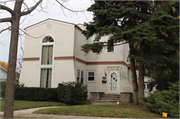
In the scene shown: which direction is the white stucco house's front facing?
toward the camera

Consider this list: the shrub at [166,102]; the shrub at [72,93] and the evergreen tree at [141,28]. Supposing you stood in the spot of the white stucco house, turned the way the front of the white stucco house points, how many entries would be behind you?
0

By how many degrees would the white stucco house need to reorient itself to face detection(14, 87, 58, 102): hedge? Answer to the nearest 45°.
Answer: approximately 45° to its right

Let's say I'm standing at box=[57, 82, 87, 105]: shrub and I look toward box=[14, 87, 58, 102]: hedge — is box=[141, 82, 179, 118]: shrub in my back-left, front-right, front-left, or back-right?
back-left

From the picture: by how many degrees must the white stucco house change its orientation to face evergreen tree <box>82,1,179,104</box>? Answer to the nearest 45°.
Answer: approximately 45° to its left

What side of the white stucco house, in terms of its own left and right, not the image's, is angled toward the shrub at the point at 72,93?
front
